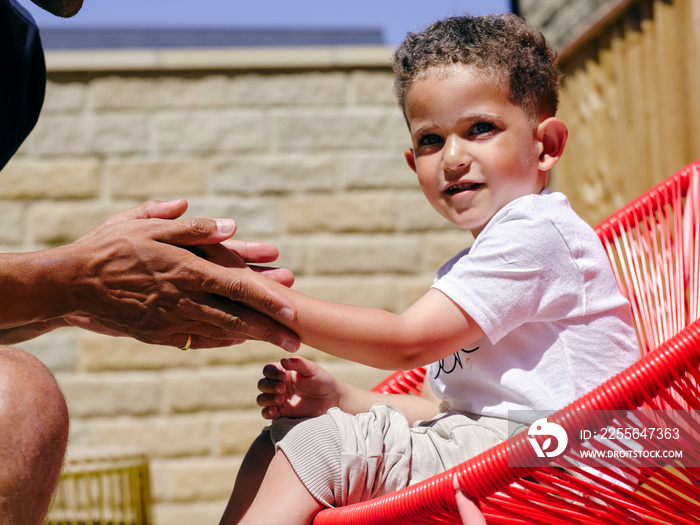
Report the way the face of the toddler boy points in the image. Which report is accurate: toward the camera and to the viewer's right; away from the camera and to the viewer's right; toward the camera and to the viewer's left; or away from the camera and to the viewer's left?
toward the camera and to the viewer's left

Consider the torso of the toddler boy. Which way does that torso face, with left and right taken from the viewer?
facing to the left of the viewer
